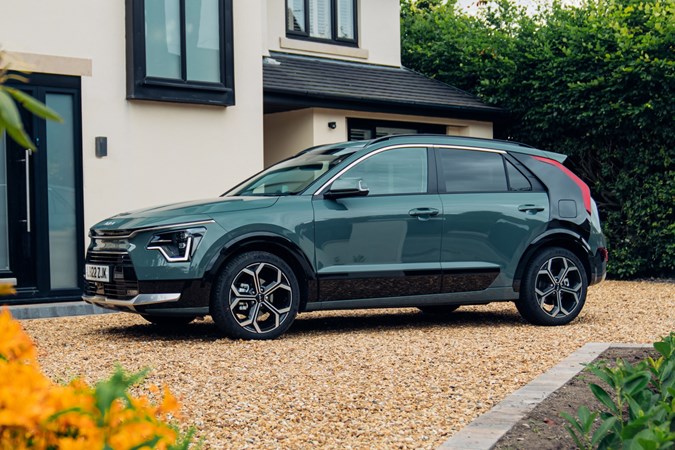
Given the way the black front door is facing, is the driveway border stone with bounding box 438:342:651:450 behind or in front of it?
in front

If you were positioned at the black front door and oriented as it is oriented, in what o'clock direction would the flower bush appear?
The flower bush is roughly at 12 o'clock from the black front door.

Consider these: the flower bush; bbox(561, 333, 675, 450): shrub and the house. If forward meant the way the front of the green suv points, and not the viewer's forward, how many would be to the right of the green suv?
1

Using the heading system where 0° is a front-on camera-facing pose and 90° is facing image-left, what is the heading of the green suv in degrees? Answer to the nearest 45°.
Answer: approximately 45°

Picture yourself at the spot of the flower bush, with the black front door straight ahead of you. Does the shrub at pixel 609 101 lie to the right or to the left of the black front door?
right

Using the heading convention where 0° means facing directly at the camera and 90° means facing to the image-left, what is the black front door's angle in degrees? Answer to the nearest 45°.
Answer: approximately 0°

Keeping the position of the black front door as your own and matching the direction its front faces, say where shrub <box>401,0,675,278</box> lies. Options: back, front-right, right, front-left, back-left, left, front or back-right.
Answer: left

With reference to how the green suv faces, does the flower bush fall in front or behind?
in front

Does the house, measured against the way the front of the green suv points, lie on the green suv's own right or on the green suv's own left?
on the green suv's own right

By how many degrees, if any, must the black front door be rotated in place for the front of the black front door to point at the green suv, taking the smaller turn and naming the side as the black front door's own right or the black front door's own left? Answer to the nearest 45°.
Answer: approximately 45° to the black front door's own left

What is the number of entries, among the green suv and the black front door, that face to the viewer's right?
0

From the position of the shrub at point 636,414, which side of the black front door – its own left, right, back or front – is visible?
front
